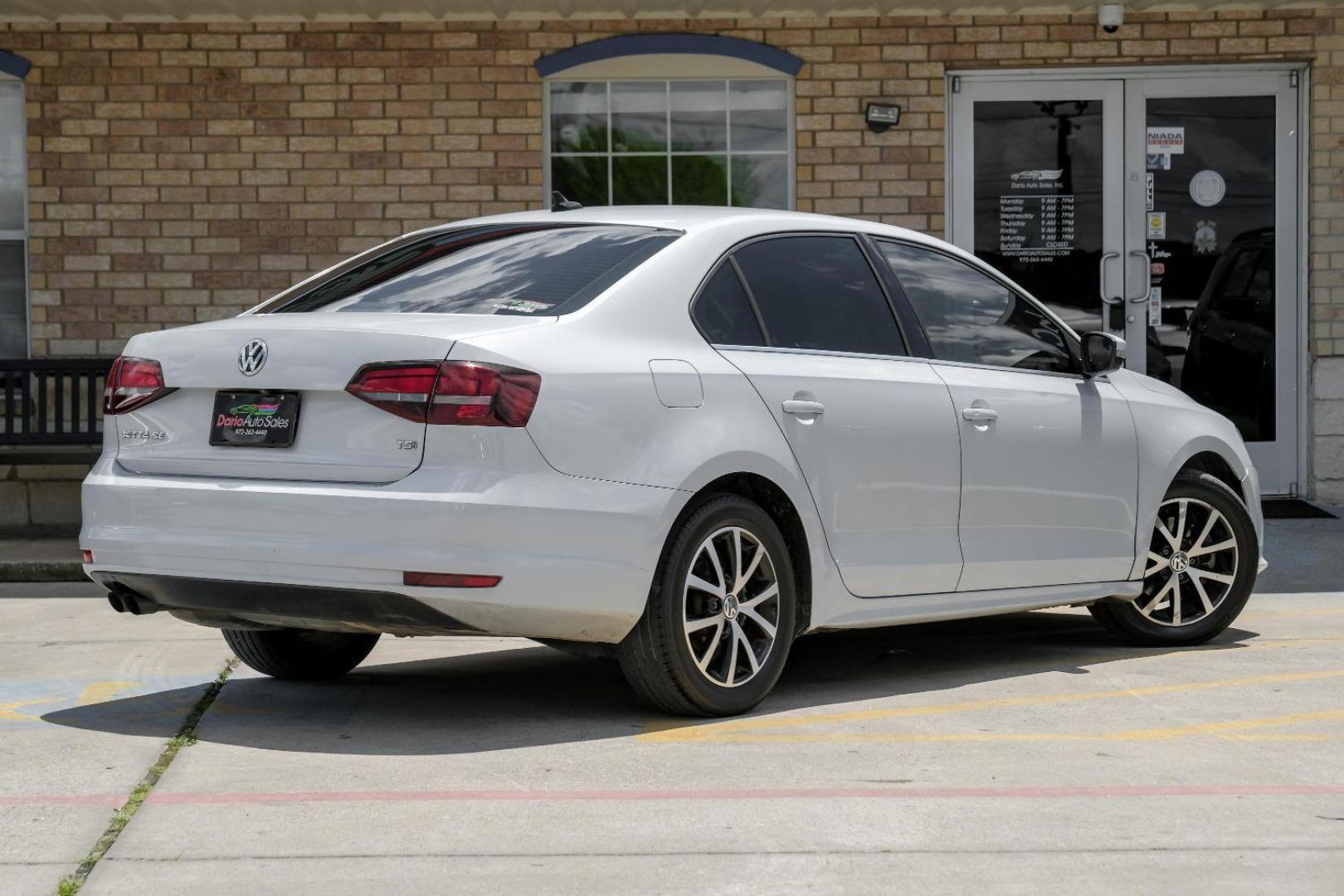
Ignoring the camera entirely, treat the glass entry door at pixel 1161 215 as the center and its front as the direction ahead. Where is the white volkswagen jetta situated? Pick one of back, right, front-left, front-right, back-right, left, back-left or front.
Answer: front

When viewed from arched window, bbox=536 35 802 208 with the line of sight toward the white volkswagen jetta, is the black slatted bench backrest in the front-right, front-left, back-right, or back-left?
front-right

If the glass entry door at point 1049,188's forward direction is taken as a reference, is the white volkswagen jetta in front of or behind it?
in front

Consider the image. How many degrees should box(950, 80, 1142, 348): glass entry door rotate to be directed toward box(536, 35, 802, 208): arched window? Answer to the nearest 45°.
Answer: approximately 90° to its right

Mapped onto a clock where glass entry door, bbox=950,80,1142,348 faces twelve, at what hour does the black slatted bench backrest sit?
The black slatted bench backrest is roughly at 2 o'clock from the glass entry door.

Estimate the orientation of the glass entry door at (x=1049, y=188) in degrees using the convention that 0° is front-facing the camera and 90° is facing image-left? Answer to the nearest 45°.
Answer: approximately 0°

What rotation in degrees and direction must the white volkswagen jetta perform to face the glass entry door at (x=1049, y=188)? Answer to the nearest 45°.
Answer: approximately 45° to its left

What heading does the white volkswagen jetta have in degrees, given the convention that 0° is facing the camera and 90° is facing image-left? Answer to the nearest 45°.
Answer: approximately 225°

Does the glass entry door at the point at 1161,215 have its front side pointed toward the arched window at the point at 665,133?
no

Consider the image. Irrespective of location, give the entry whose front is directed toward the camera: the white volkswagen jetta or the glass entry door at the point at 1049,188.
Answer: the glass entry door

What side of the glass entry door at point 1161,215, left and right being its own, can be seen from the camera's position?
front

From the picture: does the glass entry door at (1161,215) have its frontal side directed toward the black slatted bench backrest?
no

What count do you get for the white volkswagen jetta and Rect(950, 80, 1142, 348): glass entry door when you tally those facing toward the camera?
1

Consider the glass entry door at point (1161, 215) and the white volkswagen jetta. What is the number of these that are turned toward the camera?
1

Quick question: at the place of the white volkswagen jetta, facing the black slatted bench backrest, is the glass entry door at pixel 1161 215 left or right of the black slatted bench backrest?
right
